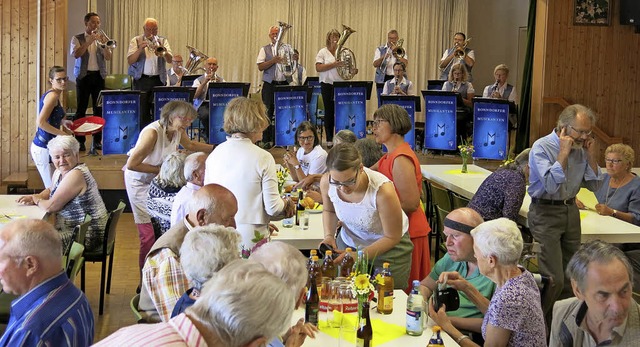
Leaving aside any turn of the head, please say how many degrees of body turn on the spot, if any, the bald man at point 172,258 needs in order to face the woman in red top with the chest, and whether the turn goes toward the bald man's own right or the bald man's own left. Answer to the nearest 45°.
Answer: approximately 45° to the bald man's own left

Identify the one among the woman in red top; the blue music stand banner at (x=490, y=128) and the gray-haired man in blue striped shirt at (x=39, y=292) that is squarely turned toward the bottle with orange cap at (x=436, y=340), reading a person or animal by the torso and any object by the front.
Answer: the blue music stand banner

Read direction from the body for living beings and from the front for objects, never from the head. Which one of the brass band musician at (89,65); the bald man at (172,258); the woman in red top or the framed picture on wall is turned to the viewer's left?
the woman in red top

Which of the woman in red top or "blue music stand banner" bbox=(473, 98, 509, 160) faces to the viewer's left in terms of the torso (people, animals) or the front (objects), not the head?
the woman in red top

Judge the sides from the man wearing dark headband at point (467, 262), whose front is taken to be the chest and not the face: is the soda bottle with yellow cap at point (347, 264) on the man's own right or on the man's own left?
on the man's own right

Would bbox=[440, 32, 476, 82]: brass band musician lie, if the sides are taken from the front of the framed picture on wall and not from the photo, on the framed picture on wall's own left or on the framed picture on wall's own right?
on the framed picture on wall's own right

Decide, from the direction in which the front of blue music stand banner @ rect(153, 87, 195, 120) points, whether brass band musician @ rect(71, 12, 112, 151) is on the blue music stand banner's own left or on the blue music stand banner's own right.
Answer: on the blue music stand banner's own right

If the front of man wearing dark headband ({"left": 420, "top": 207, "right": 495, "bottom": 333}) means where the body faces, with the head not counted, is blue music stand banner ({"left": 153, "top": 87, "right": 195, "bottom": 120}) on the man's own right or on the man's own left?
on the man's own right

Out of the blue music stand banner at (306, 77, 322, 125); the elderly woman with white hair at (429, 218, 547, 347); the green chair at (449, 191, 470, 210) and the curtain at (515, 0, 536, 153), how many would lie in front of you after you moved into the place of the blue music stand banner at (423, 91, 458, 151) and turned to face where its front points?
2
